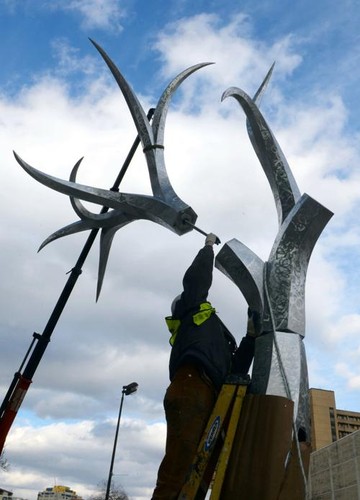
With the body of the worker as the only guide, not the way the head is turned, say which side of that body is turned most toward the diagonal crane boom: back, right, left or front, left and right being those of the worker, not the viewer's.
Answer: left

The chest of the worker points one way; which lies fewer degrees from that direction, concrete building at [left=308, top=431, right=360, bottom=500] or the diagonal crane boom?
the concrete building

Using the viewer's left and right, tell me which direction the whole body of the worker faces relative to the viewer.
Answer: facing away from the viewer and to the right of the viewer
